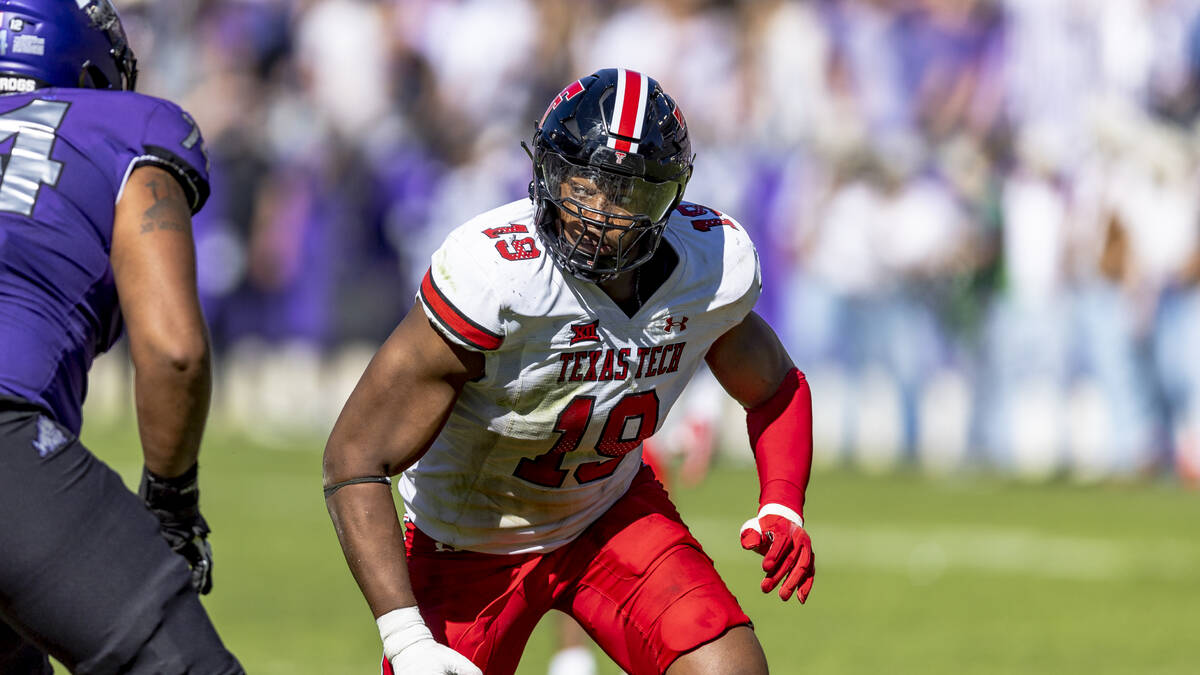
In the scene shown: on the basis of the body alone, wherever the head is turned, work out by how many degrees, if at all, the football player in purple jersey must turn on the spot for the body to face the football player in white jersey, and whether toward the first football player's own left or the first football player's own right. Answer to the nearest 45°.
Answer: approximately 45° to the first football player's own right

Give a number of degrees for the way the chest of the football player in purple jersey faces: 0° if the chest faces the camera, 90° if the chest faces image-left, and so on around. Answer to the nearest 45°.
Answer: approximately 225°

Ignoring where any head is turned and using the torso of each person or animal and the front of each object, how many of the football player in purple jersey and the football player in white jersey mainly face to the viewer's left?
0

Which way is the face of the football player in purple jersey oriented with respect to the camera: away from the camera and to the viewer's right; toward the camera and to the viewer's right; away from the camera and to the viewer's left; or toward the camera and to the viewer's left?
away from the camera and to the viewer's right

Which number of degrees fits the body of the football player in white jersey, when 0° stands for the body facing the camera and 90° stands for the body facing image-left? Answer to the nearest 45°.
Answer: approximately 315°
